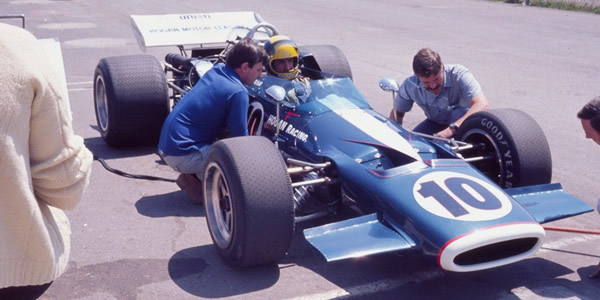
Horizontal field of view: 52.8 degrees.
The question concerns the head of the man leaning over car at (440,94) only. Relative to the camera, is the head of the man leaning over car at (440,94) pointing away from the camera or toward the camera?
toward the camera

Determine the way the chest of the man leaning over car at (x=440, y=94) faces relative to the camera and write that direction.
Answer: toward the camera

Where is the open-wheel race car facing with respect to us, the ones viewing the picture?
facing the viewer and to the right of the viewer

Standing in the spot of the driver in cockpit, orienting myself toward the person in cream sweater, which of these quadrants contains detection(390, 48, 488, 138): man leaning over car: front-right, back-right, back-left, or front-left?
back-left

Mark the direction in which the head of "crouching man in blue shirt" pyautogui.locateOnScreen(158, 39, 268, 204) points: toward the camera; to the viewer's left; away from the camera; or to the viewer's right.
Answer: to the viewer's right

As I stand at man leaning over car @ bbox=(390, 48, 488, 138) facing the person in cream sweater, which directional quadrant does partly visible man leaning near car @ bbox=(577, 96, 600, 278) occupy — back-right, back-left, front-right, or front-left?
front-left

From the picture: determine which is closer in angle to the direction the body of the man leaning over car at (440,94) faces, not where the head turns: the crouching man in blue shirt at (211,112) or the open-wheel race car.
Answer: the open-wheel race car

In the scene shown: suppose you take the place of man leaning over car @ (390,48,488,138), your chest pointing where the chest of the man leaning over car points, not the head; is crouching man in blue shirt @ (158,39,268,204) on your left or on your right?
on your right

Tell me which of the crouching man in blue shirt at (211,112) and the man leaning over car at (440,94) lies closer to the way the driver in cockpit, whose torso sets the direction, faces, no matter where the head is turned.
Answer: the man leaning over car
